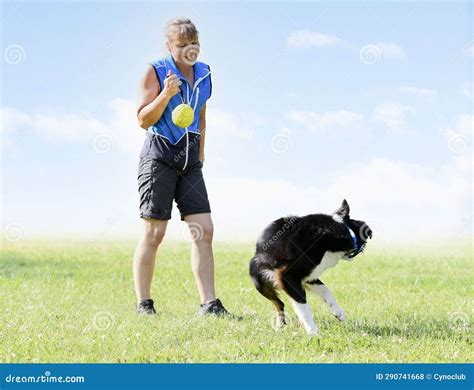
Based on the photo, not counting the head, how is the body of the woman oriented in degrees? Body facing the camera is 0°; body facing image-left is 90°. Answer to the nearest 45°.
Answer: approximately 315°

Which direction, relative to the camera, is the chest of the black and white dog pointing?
to the viewer's right
